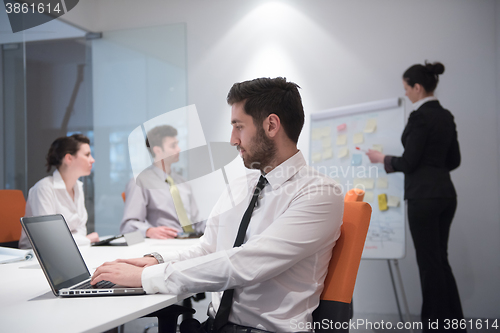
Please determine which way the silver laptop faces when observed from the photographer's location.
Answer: facing to the right of the viewer

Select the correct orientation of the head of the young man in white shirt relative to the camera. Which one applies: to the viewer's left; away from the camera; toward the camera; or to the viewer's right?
to the viewer's left

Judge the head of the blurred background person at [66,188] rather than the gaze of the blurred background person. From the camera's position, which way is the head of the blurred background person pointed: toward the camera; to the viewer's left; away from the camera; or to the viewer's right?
to the viewer's right

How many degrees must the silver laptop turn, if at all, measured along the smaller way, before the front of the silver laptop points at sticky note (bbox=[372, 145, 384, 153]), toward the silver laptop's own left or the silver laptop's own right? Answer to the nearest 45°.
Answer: approximately 45° to the silver laptop's own left

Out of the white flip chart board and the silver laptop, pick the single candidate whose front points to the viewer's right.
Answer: the silver laptop

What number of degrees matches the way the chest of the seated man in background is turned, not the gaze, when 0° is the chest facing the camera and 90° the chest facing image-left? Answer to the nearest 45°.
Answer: approximately 315°

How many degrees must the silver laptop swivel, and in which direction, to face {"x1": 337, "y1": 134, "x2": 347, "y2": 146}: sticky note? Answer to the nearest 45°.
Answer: approximately 45° to its left

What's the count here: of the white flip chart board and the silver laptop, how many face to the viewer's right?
1
